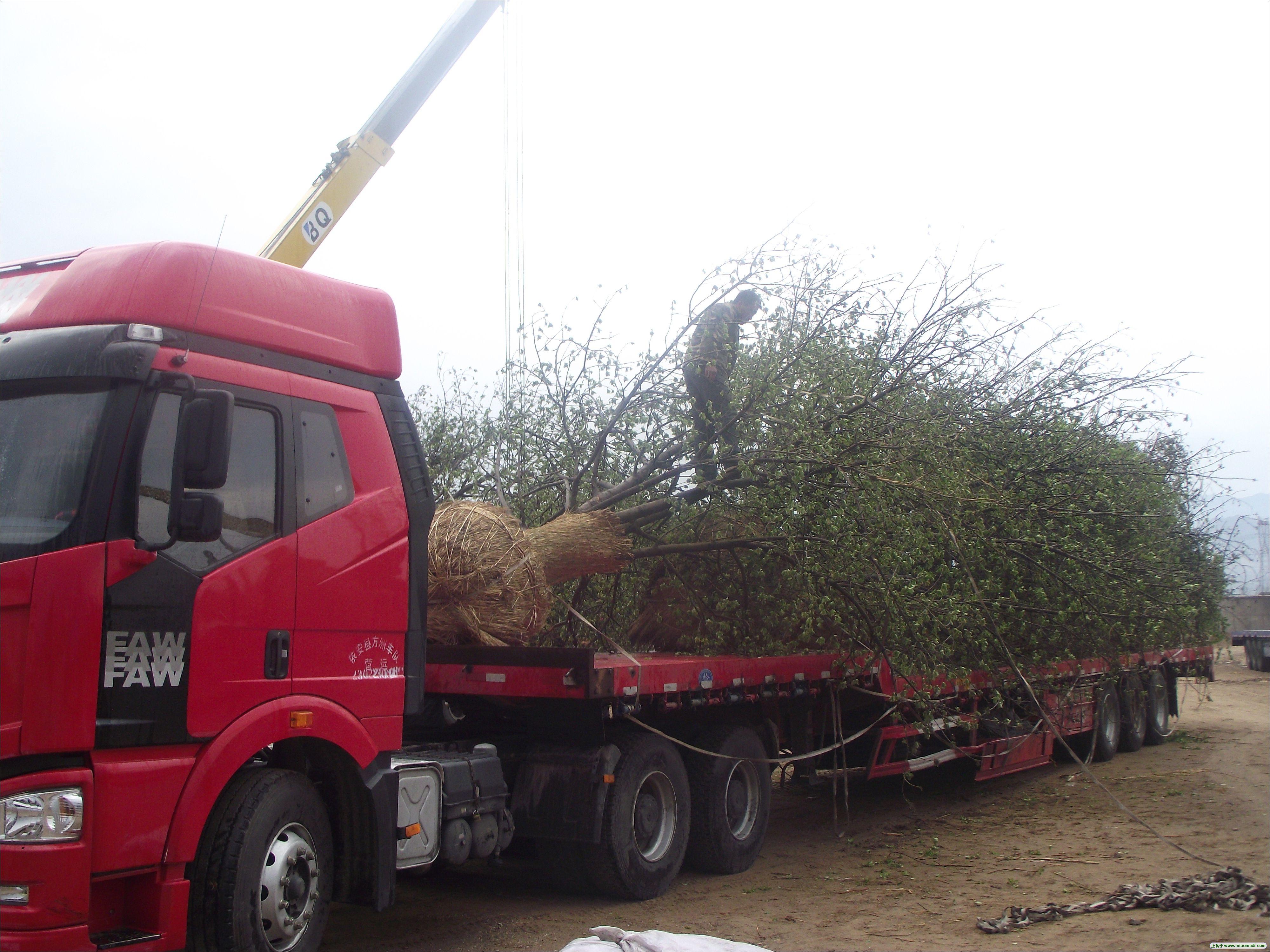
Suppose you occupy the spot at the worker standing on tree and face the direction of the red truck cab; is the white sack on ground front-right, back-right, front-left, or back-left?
front-left

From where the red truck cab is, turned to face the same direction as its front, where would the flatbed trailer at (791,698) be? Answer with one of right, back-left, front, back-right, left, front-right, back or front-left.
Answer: back

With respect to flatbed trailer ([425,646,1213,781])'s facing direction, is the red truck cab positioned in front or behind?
in front

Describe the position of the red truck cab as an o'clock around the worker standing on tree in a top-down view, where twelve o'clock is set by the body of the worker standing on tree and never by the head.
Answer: The red truck cab is roughly at 4 o'clock from the worker standing on tree.

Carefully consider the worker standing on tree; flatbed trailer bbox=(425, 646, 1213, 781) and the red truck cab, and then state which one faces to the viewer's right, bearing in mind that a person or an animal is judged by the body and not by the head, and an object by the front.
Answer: the worker standing on tree

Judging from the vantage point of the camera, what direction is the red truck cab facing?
facing the viewer and to the left of the viewer

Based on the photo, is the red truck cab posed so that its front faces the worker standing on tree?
no

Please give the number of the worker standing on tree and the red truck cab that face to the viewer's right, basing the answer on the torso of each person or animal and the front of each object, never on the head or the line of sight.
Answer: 1

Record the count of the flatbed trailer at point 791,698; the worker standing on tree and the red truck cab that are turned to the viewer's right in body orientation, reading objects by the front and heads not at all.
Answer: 1

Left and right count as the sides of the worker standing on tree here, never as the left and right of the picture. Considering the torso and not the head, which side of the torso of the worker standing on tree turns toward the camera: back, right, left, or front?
right

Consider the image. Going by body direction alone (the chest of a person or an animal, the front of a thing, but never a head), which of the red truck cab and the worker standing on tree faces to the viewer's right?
the worker standing on tree
